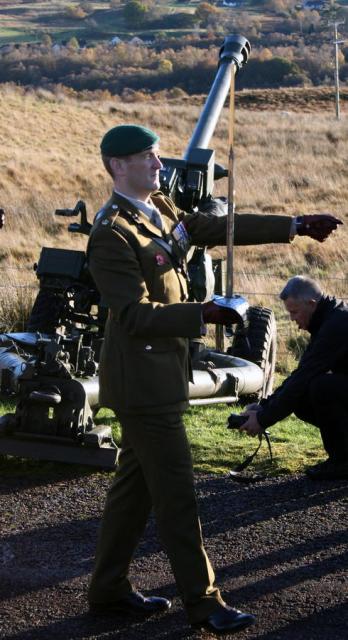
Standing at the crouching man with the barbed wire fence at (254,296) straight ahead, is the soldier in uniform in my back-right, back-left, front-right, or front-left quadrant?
back-left

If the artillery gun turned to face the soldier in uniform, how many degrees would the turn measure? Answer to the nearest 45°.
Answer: approximately 135° to its right

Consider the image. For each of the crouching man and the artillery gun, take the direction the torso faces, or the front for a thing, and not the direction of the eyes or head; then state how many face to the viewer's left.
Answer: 1

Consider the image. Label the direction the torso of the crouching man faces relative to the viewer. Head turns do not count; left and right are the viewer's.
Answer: facing to the left of the viewer

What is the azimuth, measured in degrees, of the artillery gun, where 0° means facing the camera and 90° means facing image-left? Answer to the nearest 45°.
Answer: approximately 225°

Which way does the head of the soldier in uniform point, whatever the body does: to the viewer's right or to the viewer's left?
to the viewer's right

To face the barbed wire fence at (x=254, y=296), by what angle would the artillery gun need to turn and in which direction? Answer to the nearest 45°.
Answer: approximately 45° to its left

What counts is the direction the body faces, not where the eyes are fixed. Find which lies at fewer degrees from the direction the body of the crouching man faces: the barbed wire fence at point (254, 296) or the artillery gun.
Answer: the artillery gun

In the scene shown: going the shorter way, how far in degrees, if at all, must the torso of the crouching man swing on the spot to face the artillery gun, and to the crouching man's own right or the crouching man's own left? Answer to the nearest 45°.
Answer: approximately 45° to the crouching man's own right
